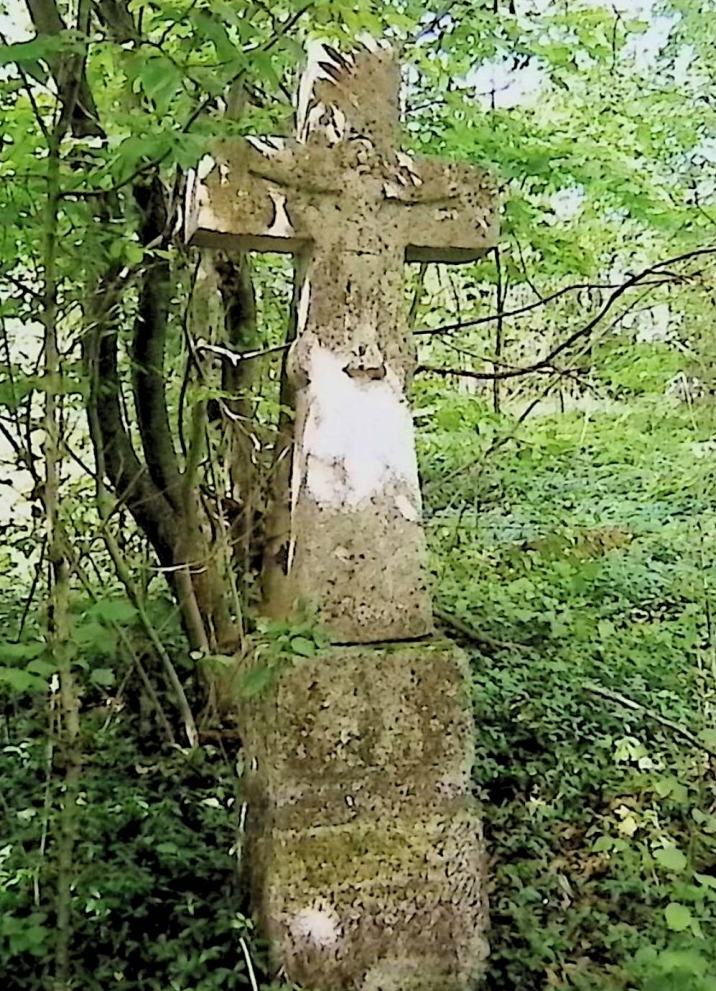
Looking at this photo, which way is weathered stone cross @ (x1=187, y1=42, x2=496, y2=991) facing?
toward the camera
